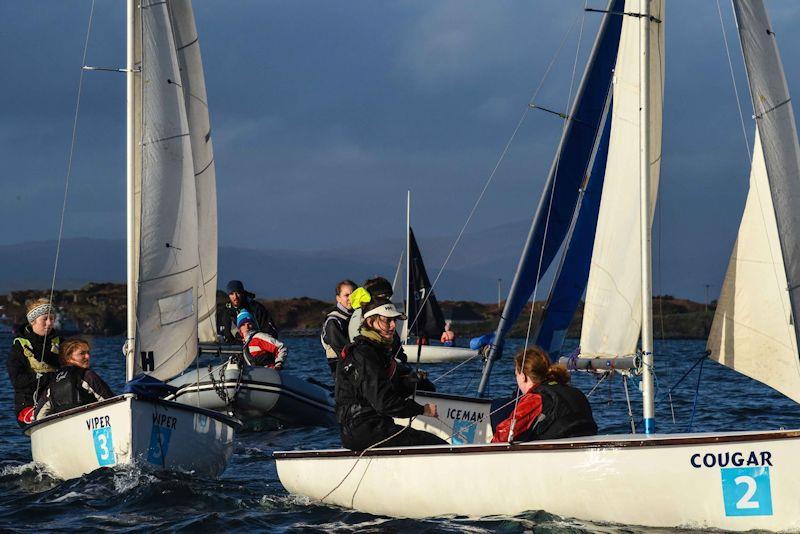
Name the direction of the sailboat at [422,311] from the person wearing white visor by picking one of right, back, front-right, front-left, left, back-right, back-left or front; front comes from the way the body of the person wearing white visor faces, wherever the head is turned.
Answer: left

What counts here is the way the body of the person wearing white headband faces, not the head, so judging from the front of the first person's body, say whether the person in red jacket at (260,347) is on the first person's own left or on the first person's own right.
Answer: on the first person's own left

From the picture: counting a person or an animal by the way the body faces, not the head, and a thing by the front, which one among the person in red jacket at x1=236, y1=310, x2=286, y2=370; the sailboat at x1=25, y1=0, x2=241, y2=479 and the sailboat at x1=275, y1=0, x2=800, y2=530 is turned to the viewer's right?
the sailboat at x1=275, y1=0, x2=800, y2=530

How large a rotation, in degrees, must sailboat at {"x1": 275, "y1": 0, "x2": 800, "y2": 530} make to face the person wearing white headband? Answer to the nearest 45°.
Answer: approximately 180°

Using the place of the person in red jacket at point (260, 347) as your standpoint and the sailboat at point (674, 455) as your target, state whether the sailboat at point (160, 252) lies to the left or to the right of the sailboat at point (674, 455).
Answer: right

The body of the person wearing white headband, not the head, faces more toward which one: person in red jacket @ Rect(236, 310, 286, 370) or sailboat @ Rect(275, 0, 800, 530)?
the sailboat

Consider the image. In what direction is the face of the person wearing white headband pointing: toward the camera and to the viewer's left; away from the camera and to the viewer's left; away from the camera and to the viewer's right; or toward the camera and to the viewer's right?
toward the camera and to the viewer's right

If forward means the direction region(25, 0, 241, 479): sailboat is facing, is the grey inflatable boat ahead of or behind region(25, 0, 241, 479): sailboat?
behind

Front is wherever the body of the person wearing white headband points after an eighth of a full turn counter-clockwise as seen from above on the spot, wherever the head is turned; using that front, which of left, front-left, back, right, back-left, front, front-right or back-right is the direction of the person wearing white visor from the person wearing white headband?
front-right

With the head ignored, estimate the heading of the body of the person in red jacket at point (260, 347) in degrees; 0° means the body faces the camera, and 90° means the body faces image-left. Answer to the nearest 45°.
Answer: approximately 45°

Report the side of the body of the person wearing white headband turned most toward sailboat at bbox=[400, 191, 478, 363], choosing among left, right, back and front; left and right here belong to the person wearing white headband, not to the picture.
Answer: left
